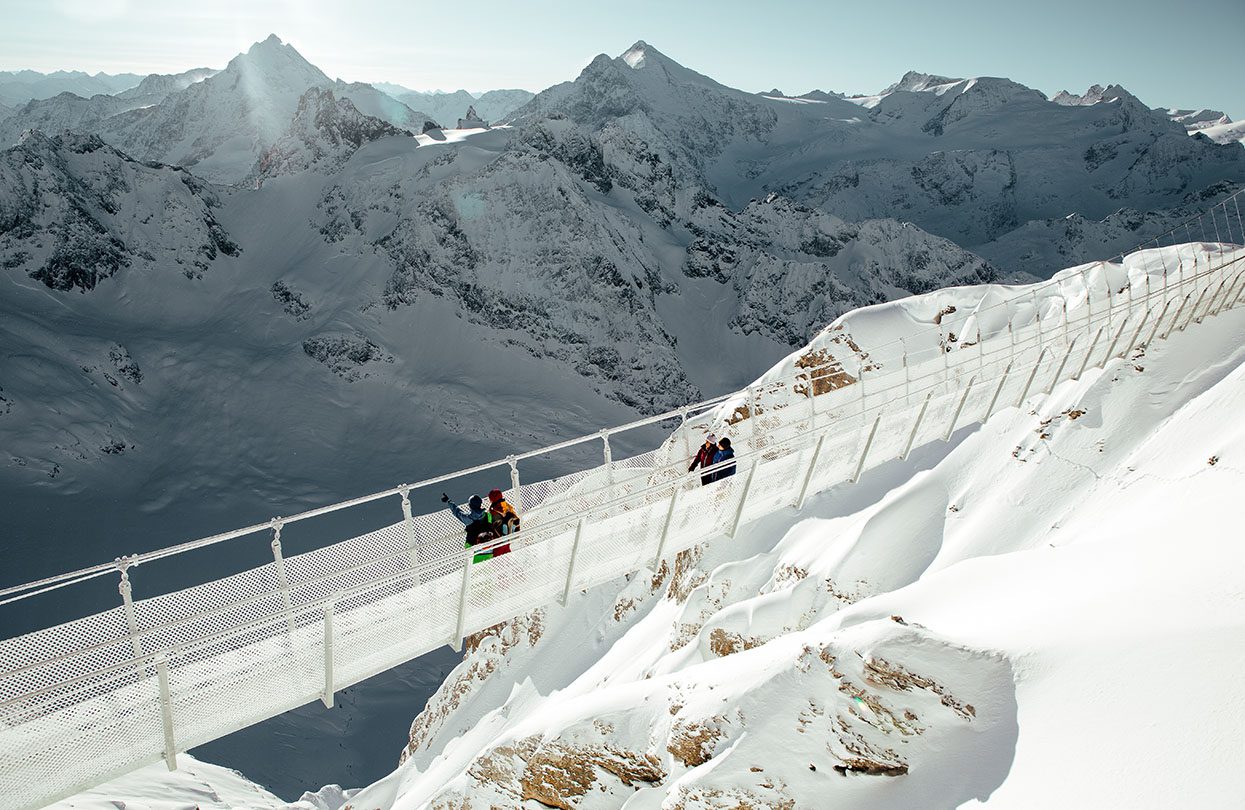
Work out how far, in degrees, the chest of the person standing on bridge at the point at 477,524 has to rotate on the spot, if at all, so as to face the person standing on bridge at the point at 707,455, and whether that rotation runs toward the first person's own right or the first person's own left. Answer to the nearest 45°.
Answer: approximately 45° to the first person's own right

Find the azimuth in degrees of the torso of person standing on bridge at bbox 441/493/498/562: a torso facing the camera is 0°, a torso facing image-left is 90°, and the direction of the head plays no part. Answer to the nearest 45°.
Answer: approximately 180°
